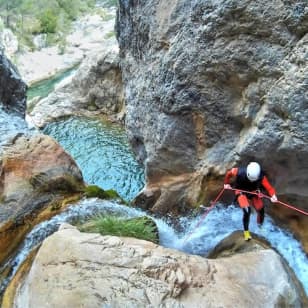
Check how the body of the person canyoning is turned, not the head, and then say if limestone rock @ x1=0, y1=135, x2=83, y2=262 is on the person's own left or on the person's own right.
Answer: on the person's own right

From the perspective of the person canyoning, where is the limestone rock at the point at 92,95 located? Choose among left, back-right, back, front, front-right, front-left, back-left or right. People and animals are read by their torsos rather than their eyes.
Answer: back-right

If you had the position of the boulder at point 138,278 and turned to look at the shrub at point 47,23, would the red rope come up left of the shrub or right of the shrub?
right

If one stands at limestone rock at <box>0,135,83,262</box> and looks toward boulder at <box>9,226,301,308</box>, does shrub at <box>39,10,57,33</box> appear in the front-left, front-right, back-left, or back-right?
back-left

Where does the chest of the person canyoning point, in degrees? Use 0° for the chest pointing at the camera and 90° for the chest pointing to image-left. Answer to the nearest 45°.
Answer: approximately 0°

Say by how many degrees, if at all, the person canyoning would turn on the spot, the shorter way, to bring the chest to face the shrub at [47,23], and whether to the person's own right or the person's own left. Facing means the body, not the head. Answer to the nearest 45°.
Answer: approximately 135° to the person's own right

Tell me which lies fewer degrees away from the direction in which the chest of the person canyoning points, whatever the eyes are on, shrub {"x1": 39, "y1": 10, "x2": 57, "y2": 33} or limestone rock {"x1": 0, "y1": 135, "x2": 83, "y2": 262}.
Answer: the limestone rock

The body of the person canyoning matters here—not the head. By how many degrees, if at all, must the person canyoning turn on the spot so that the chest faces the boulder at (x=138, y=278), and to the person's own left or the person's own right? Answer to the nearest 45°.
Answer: approximately 45° to the person's own right

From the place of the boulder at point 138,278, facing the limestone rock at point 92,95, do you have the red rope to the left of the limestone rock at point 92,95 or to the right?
right
